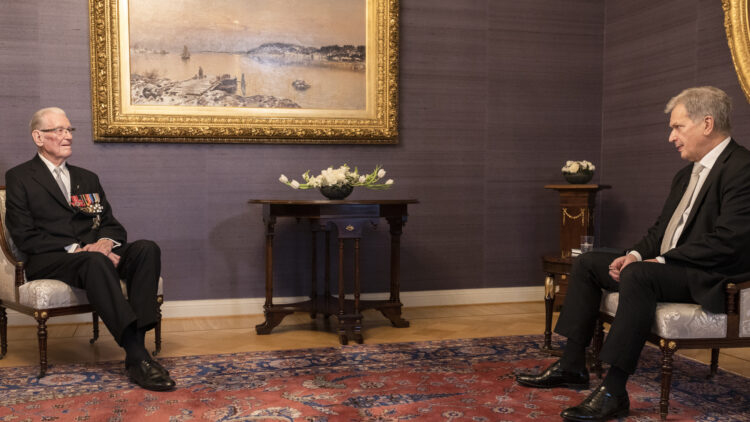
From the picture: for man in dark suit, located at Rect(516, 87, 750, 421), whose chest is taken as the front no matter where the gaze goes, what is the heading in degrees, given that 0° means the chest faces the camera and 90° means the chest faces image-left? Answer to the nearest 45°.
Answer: approximately 45°

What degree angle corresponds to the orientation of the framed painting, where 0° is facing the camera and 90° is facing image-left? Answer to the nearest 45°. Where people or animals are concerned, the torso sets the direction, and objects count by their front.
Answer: approximately 0°

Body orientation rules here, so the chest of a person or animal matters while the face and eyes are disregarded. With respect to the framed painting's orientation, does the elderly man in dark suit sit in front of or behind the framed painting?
in front

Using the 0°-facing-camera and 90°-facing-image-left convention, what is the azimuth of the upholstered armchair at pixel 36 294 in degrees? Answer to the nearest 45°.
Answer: approximately 315°

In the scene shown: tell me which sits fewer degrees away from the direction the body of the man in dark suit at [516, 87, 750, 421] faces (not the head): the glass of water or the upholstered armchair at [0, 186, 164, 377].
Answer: the upholstered armchair

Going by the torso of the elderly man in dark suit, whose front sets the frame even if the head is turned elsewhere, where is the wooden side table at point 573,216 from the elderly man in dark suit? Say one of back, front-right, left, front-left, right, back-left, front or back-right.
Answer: front-left

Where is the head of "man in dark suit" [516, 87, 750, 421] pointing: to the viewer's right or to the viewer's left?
to the viewer's left

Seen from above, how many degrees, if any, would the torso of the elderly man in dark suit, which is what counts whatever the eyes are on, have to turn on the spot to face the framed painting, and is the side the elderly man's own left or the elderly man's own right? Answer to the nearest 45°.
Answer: approximately 90° to the elderly man's own left

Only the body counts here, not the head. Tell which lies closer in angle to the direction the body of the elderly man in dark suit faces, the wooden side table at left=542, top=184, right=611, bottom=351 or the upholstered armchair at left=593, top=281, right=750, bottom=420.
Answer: the upholstered armchair

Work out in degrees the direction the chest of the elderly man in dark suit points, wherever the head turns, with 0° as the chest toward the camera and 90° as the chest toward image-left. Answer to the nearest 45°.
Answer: approximately 315°

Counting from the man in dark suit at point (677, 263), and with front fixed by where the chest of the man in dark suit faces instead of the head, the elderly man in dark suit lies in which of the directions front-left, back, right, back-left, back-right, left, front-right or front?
front-right

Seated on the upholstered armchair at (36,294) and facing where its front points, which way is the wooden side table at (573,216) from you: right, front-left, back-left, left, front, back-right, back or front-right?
front-left
